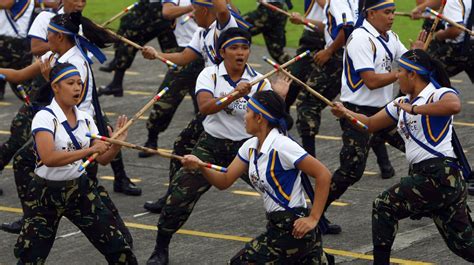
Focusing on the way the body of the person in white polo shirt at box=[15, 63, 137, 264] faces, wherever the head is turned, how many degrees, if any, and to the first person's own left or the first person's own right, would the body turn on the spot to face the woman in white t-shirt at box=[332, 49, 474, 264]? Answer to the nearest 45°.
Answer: approximately 45° to the first person's own left

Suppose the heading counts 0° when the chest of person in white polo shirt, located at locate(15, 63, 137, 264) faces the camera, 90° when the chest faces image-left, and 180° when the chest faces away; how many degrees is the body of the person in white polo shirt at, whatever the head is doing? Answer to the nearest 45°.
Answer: approximately 315°

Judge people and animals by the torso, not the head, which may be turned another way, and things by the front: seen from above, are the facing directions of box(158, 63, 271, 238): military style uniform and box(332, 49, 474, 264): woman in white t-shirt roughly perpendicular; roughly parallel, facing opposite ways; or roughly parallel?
roughly perpendicular

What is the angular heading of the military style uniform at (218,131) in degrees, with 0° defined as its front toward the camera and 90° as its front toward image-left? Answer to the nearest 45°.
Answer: approximately 315°

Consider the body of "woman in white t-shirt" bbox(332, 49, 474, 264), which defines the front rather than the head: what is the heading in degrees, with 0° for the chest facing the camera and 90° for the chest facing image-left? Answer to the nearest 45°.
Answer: approximately 45°

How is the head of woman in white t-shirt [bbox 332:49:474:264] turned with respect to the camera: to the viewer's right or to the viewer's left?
to the viewer's left

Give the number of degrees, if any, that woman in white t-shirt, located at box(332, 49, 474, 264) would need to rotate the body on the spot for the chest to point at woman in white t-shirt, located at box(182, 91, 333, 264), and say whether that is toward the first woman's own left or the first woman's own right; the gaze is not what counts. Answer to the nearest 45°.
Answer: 0° — they already face them
